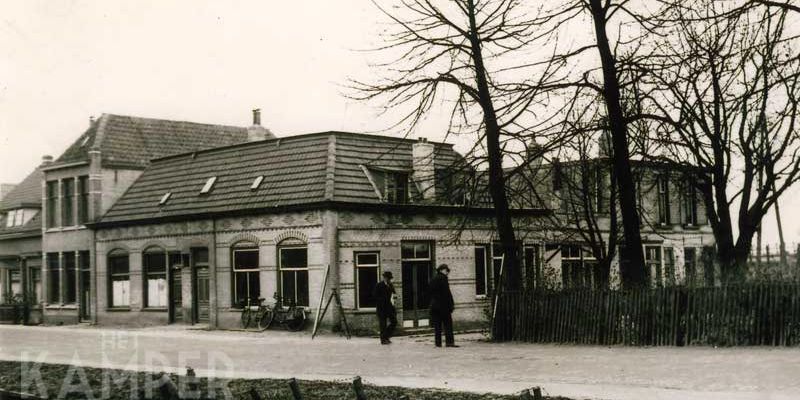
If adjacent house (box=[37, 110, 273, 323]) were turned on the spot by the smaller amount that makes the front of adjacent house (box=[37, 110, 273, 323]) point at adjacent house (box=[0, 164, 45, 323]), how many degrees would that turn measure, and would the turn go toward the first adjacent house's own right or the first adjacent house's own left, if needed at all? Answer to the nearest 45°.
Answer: approximately 90° to the first adjacent house's own right

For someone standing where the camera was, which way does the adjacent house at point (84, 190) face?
facing the viewer and to the left of the viewer

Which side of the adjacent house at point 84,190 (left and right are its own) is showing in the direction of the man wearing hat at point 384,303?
left

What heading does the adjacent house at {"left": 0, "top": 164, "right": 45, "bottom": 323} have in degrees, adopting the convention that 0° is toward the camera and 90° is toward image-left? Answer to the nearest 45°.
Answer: approximately 45°

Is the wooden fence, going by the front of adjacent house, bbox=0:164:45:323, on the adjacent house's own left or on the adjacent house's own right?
on the adjacent house's own left

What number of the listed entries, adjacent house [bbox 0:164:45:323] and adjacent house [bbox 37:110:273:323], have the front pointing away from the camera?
0

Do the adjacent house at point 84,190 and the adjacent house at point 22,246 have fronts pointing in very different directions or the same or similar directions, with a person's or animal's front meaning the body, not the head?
same or similar directions

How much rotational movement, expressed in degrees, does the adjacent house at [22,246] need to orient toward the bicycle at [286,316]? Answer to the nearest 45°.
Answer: approximately 45° to its left

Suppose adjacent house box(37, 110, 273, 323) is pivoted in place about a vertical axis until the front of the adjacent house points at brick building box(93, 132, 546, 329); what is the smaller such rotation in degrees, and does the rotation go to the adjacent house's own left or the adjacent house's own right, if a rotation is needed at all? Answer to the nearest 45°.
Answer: approximately 90° to the adjacent house's own left
